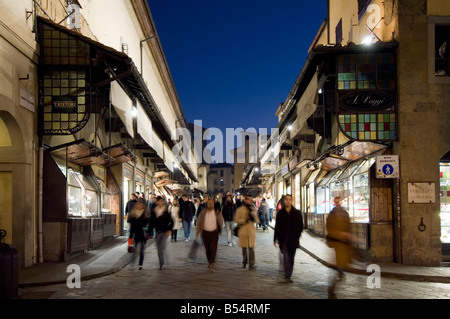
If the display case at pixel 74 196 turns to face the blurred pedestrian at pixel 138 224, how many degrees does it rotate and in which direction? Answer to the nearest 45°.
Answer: approximately 90° to its right

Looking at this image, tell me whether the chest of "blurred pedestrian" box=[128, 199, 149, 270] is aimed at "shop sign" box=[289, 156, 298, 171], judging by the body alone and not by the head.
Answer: no

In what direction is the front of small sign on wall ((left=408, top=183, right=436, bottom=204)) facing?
toward the camera

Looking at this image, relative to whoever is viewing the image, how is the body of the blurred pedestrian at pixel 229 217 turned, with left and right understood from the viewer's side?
facing the viewer

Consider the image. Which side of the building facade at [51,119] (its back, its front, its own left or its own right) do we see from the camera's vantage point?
right

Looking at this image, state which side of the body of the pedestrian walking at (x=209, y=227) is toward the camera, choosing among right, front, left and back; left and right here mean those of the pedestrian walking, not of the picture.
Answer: front

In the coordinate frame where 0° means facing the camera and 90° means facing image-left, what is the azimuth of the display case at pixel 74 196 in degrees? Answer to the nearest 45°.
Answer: approximately 270°

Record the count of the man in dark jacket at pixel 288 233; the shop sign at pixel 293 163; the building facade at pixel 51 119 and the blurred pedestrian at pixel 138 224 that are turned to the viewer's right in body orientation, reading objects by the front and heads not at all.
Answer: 1

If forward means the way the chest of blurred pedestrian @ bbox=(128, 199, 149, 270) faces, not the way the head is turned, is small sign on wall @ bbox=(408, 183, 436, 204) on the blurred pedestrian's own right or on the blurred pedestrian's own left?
on the blurred pedestrian's own left

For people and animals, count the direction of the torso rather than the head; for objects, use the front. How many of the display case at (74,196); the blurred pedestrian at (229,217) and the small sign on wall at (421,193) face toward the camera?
2

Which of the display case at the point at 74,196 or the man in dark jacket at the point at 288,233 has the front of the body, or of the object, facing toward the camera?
the man in dark jacket

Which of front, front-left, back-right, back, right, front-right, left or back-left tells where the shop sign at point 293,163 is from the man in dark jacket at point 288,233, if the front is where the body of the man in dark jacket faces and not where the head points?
back

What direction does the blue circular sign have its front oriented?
toward the camera

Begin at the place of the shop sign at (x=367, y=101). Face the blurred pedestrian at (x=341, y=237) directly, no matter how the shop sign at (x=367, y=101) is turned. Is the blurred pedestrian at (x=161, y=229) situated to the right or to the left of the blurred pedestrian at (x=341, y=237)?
right

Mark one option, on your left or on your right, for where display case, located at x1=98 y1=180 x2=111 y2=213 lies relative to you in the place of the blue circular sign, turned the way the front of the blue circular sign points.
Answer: on your right
